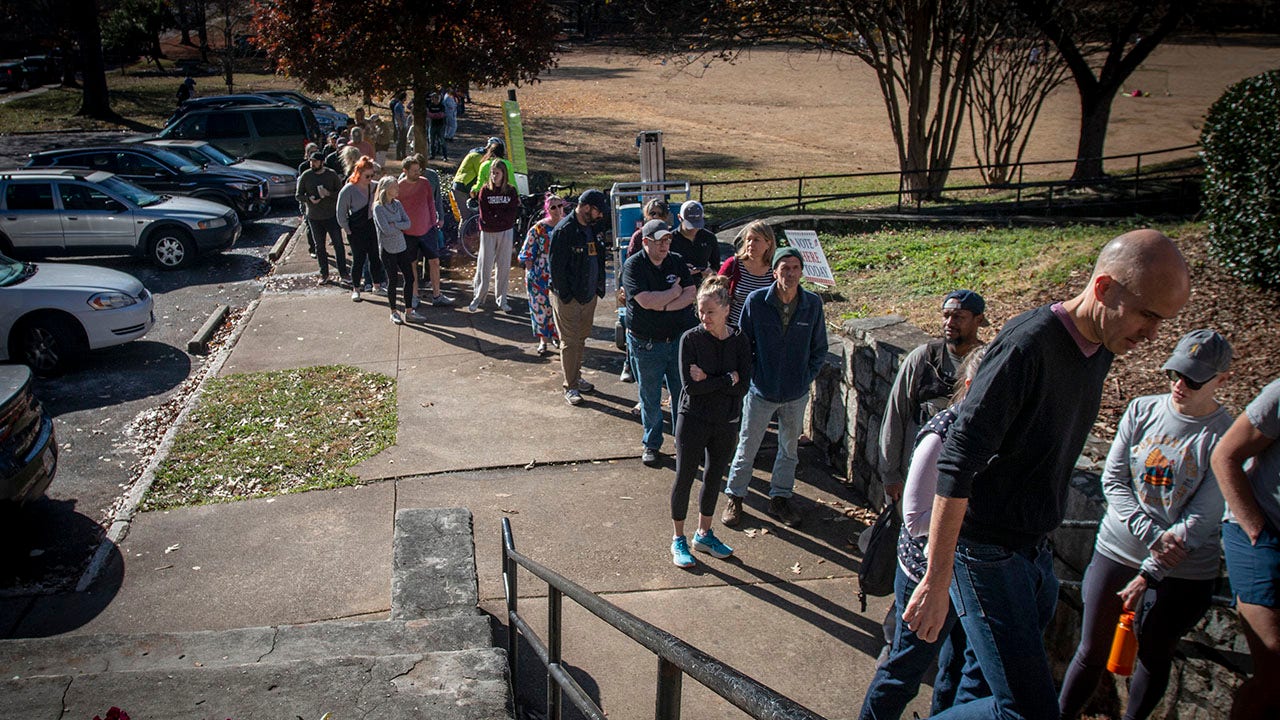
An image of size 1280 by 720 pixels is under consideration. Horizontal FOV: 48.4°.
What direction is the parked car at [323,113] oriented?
to the viewer's right

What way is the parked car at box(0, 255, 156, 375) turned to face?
to the viewer's right

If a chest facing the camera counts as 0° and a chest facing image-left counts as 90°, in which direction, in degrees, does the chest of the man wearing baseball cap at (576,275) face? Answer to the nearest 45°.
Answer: approximately 315°

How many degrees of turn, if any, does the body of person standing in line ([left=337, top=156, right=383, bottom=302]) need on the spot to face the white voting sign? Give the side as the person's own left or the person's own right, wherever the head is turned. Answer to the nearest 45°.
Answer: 0° — they already face it

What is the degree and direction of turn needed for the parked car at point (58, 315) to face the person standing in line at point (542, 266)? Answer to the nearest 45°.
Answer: approximately 45° to its right

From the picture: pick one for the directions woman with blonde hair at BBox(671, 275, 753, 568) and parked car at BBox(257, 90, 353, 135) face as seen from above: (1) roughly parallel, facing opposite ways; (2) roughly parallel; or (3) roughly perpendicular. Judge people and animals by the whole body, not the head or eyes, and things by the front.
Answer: roughly perpendicular

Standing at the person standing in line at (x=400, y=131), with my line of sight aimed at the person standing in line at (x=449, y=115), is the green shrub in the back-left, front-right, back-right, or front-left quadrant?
back-right
